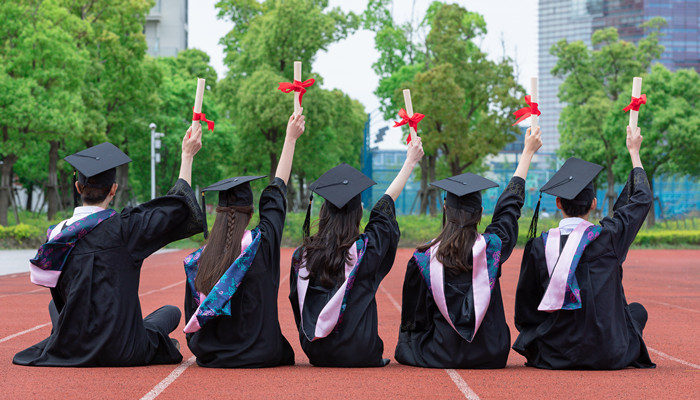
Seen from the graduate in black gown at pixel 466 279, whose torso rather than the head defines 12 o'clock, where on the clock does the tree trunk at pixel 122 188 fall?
The tree trunk is roughly at 11 o'clock from the graduate in black gown.

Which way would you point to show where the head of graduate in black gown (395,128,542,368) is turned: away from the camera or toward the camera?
away from the camera

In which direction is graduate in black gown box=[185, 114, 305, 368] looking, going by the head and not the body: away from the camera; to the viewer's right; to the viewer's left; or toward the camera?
away from the camera

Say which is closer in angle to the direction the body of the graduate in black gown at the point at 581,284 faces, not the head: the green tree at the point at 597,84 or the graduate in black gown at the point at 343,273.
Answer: the green tree

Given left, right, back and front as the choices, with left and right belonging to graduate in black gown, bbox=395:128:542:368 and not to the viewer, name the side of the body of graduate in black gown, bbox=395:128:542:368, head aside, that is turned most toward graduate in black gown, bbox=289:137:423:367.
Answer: left

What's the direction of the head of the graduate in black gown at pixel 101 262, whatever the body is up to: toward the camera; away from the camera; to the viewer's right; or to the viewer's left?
away from the camera

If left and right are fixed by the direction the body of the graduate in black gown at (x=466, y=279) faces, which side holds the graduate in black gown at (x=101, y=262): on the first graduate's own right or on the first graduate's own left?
on the first graduate's own left

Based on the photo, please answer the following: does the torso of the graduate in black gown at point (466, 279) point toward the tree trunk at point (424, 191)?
yes

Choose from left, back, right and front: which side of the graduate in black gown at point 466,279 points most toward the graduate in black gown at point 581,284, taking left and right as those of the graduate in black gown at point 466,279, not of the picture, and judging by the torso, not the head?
right

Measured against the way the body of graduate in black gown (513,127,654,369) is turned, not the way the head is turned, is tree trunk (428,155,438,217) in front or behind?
in front

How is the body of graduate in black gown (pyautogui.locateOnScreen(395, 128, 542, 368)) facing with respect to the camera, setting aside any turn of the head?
away from the camera

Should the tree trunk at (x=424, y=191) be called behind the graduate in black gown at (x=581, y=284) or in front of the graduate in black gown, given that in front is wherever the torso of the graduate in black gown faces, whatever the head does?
in front

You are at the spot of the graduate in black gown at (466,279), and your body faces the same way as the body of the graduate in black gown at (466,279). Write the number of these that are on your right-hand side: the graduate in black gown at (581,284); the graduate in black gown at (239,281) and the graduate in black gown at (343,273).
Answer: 1

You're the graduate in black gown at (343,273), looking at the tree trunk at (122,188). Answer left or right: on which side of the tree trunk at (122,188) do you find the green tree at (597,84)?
right

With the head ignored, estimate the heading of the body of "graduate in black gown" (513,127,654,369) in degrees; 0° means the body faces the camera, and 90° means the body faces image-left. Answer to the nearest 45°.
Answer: approximately 180°

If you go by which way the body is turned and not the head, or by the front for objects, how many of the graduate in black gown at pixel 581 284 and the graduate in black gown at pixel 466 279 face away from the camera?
2
